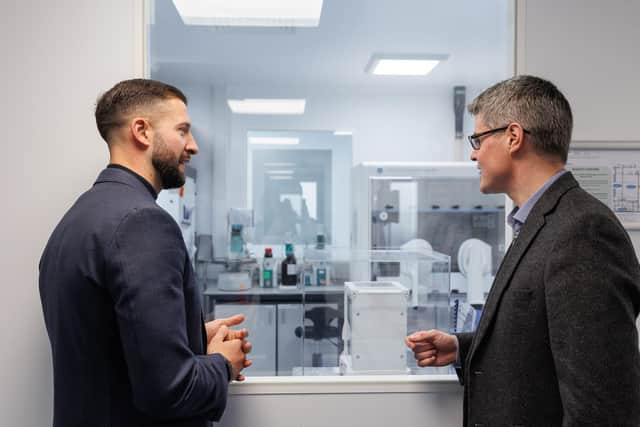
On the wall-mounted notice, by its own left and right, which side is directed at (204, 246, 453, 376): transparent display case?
right

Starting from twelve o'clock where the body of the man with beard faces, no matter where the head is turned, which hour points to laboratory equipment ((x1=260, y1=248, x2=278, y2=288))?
The laboratory equipment is roughly at 11 o'clock from the man with beard.

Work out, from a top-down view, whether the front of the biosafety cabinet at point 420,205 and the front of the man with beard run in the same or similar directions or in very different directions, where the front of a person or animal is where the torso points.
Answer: very different directions

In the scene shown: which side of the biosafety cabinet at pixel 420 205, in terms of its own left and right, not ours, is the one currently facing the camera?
front

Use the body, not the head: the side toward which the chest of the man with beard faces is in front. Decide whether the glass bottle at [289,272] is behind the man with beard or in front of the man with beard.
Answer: in front

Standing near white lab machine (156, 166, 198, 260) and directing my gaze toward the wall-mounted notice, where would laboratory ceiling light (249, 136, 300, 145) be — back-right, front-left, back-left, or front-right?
back-left

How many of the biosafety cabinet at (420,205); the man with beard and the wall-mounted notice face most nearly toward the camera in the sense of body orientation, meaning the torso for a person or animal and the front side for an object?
2

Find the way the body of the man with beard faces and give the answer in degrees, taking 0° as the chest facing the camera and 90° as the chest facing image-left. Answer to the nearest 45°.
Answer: approximately 225°

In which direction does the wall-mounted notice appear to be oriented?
toward the camera

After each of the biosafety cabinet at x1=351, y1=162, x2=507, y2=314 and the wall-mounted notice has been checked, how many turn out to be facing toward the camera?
2

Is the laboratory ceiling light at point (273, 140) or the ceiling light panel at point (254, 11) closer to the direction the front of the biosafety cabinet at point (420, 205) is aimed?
the ceiling light panel

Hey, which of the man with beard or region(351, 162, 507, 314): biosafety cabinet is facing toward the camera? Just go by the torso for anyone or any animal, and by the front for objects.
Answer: the biosafety cabinet

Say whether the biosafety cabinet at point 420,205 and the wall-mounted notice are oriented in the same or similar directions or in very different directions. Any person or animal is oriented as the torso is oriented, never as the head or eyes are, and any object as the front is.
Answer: same or similar directions

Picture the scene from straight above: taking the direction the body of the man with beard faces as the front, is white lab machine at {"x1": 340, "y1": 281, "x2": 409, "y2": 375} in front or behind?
in front

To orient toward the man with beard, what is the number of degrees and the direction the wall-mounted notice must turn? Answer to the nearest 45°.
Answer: approximately 45° to its right

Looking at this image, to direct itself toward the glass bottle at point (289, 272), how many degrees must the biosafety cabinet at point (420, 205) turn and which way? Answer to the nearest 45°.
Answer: approximately 45° to its right

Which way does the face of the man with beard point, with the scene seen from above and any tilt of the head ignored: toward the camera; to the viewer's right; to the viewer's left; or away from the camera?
to the viewer's right
